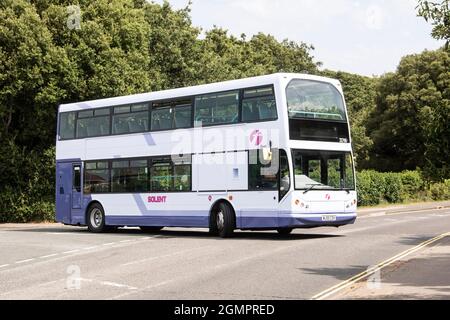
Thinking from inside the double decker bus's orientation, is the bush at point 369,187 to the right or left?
on its left

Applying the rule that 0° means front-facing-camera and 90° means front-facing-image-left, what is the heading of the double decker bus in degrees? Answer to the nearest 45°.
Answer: approximately 315°

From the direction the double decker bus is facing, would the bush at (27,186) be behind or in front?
behind

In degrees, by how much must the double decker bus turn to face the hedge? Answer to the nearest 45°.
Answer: approximately 90° to its left

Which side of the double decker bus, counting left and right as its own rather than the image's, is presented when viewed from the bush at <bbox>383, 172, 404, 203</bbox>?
left
